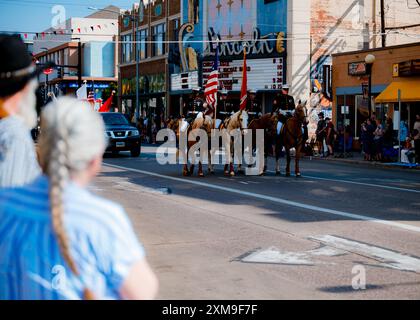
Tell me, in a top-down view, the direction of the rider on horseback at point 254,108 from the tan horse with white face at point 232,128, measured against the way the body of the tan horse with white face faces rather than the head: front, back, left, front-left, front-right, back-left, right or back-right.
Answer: back-left

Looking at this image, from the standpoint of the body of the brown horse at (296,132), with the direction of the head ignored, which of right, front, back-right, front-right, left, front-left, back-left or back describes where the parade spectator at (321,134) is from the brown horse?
back-left

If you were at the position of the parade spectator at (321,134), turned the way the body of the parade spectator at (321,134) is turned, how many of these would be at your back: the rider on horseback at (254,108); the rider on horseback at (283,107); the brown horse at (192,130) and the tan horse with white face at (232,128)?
0

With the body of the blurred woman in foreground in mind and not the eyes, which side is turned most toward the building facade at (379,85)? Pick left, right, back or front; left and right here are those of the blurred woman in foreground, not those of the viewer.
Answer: front

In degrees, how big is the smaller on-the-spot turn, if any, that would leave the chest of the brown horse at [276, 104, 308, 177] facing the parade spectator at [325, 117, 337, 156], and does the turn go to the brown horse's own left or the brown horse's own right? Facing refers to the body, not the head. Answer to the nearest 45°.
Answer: approximately 135° to the brown horse's own left

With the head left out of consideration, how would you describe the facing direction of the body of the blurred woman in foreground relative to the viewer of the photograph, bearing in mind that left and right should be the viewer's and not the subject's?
facing away from the viewer and to the right of the viewer

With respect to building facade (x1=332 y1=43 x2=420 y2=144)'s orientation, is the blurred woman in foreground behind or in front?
in front

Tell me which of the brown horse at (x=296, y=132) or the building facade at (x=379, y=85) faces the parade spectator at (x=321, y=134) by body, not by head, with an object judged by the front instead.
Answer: the building facade

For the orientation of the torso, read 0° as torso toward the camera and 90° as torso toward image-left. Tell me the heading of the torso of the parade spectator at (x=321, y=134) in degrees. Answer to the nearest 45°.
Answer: approximately 45°

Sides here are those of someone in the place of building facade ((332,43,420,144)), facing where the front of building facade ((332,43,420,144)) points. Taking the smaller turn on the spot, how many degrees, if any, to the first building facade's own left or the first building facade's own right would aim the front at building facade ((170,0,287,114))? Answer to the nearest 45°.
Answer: approximately 90° to the first building facade's own right

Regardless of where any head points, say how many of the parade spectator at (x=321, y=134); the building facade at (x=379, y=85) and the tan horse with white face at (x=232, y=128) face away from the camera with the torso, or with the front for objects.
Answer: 0

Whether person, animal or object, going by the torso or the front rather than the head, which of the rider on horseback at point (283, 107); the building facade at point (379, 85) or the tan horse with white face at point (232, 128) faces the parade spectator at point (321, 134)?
the building facade

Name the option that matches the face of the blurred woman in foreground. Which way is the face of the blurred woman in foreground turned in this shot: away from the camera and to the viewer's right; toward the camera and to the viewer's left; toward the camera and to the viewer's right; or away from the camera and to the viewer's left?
away from the camera and to the viewer's right

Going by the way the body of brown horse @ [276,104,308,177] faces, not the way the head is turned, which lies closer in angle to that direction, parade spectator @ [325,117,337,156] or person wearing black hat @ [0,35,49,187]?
the person wearing black hat

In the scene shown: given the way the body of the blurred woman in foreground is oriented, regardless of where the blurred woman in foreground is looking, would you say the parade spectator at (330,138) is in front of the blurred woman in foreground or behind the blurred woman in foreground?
in front

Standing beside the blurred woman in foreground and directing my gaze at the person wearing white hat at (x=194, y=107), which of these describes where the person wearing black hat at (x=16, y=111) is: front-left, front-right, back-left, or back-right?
front-left
